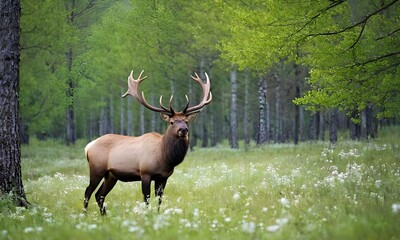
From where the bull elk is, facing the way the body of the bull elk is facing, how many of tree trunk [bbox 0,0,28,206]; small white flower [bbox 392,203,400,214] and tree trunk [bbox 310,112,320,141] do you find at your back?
1

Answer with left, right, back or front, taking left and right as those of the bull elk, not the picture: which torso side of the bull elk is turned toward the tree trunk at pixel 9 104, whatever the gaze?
back

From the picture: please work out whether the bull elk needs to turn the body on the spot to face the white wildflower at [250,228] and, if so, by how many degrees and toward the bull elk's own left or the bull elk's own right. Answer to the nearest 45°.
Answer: approximately 90° to the bull elk's own right

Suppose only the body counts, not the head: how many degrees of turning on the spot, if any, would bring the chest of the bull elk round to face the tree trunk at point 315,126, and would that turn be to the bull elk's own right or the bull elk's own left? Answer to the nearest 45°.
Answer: approximately 45° to the bull elk's own left

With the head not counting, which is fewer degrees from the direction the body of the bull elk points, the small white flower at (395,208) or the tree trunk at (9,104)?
the small white flower

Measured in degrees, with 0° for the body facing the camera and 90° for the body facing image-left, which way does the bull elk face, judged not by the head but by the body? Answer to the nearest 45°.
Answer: approximately 270°
